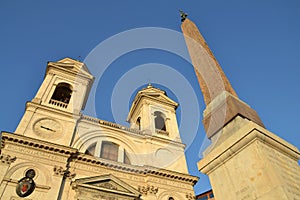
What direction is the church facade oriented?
toward the camera
